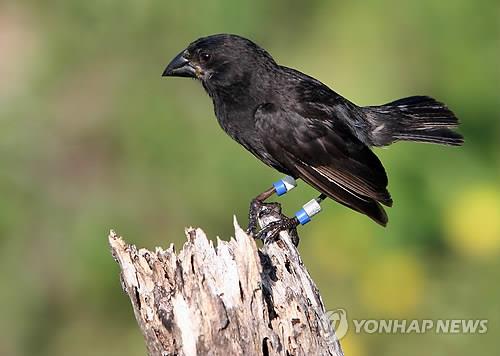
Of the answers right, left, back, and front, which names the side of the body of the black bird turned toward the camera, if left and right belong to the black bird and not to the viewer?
left
